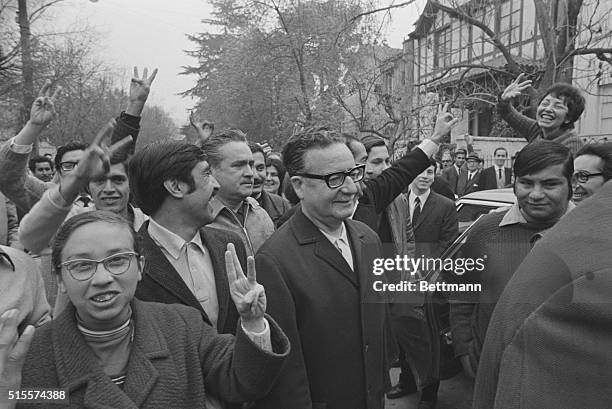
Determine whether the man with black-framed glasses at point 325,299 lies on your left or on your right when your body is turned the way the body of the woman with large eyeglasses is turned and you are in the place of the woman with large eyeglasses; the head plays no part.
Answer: on your left

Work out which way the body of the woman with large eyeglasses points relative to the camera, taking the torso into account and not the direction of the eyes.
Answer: toward the camera

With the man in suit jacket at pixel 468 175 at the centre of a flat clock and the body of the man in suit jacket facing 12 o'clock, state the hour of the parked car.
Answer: The parked car is roughly at 12 o'clock from the man in suit jacket.

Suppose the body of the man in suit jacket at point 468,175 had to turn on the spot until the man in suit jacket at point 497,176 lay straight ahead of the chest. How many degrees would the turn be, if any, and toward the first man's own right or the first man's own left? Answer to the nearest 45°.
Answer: approximately 45° to the first man's own left

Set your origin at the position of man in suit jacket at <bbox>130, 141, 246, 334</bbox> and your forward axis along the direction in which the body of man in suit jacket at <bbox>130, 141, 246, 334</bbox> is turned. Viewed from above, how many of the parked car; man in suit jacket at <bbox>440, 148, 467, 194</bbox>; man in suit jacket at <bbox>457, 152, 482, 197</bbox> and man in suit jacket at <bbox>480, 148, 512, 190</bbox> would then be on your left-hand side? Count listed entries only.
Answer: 4

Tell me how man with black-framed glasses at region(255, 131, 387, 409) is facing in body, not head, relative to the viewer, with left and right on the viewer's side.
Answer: facing the viewer and to the right of the viewer

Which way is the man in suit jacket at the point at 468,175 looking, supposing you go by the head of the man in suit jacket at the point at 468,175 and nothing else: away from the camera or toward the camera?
toward the camera

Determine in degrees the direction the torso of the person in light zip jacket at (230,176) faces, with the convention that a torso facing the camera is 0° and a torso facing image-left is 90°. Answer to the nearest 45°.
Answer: approximately 315°

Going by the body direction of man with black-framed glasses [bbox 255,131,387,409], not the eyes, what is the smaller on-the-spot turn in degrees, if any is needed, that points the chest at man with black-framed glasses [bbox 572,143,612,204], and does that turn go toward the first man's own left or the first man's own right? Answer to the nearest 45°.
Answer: approximately 90° to the first man's own left

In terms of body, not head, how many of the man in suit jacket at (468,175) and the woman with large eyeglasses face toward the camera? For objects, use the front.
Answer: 2
